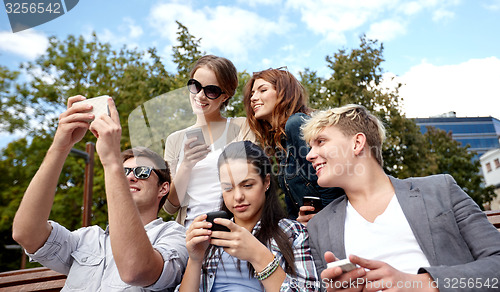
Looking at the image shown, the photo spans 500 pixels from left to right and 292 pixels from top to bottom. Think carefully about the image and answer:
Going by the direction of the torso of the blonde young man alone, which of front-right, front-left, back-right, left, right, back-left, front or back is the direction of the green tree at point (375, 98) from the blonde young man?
back-right

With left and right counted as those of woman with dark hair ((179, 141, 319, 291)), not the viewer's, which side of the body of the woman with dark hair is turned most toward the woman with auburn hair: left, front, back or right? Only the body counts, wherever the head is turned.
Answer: back

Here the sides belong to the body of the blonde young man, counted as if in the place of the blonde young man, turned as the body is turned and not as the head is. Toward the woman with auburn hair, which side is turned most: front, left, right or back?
right

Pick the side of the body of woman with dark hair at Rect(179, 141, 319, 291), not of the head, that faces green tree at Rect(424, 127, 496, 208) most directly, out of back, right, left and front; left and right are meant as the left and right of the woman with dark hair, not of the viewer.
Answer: back

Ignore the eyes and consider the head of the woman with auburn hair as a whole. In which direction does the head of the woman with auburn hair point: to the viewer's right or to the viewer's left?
to the viewer's left

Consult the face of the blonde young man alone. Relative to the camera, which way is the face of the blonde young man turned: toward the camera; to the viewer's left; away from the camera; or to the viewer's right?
to the viewer's left

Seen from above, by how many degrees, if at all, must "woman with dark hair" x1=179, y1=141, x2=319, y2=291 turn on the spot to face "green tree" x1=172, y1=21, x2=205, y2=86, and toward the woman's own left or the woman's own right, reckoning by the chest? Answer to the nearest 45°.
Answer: approximately 135° to the woman's own right

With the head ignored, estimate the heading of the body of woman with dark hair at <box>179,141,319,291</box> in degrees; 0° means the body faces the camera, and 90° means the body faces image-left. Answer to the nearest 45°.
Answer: approximately 45°

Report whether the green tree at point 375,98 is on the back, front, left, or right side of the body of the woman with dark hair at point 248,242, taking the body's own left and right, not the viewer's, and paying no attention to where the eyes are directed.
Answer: back

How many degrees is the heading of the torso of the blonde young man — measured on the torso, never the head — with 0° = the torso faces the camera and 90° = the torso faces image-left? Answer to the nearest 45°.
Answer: approximately 45°

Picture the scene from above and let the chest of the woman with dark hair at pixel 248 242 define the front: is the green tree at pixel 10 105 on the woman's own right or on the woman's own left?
on the woman's own right
